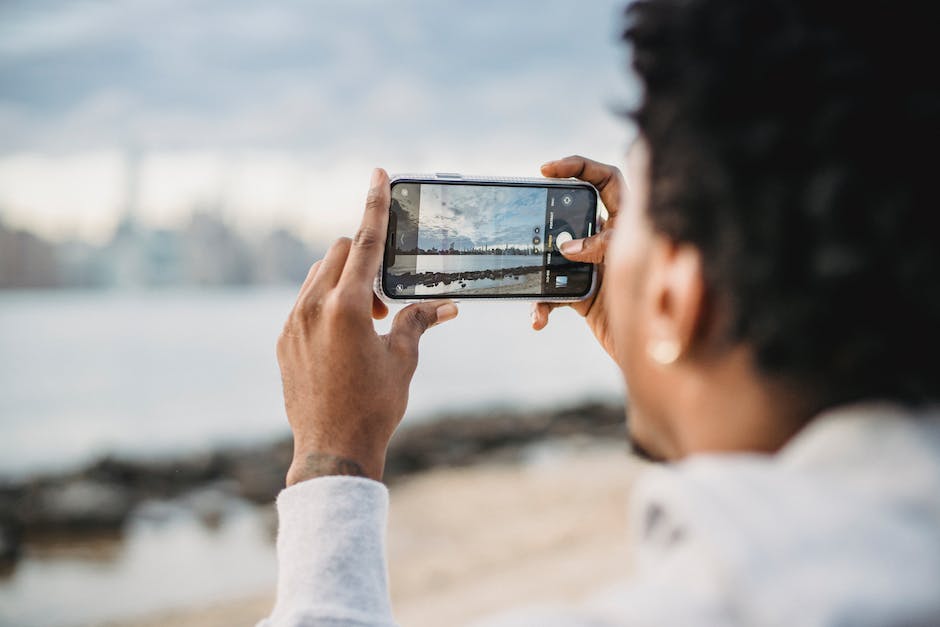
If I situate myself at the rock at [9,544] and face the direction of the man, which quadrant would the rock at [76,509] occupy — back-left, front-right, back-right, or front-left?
back-left

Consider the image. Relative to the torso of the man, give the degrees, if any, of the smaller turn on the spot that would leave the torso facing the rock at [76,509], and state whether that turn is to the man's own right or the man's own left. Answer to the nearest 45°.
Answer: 0° — they already face it

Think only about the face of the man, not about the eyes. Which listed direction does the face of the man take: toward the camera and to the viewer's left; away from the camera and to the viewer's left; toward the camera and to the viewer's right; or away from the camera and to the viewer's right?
away from the camera and to the viewer's left

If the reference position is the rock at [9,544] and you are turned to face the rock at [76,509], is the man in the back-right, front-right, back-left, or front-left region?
back-right

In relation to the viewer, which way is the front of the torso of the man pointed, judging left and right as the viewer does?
facing away from the viewer and to the left of the viewer
